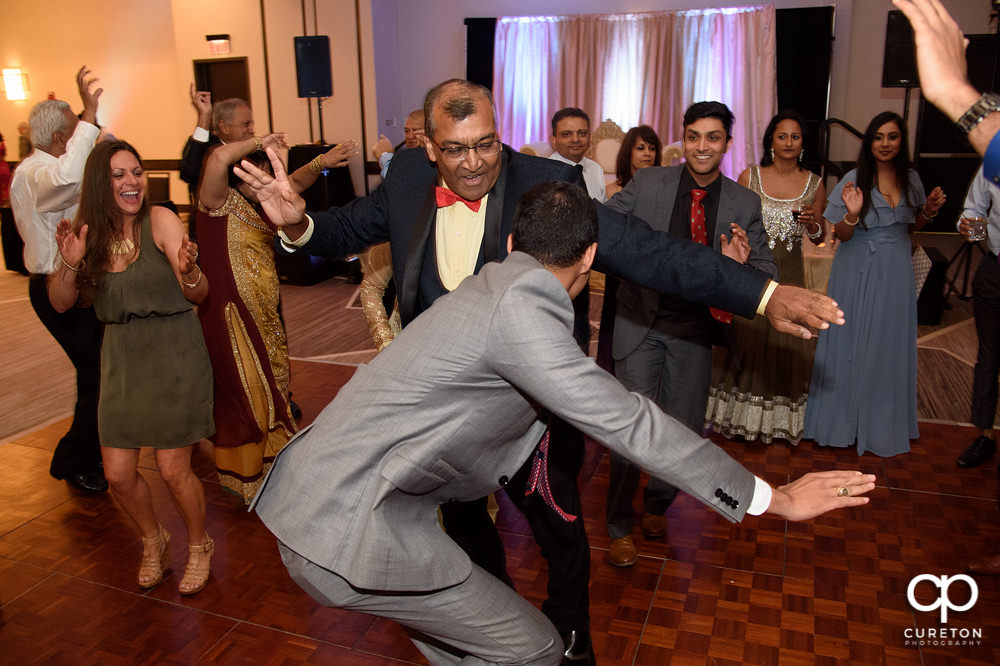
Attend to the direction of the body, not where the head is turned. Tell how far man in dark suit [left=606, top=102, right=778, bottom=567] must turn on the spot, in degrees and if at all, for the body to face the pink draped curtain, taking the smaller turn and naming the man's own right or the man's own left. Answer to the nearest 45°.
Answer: approximately 180°

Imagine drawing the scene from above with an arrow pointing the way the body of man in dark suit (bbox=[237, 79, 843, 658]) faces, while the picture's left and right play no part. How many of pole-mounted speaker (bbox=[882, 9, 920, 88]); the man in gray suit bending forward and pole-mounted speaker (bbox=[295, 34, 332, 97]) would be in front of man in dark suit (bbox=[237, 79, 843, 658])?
1

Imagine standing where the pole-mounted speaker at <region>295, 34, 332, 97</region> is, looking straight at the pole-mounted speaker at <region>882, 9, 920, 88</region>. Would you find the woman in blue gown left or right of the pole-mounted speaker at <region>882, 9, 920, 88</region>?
right

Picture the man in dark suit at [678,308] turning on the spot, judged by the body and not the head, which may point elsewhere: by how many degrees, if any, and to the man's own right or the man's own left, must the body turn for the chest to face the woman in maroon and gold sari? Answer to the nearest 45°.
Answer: approximately 90° to the man's own right

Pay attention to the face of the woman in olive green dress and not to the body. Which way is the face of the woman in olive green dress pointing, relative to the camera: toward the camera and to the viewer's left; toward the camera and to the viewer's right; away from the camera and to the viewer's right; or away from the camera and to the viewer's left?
toward the camera and to the viewer's right

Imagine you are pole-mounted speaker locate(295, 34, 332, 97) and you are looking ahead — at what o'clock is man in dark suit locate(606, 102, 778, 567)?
The man in dark suit is roughly at 11 o'clock from the pole-mounted speaker.

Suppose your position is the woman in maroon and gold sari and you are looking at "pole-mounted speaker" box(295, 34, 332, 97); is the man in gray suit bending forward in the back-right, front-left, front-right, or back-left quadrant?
back-right

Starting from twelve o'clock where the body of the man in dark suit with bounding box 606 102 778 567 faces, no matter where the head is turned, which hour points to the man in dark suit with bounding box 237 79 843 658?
the man in dark suit with bounding box 237 79 843 658 is roughly at 1 o'clock from the man in dark suit with bounding box 606 102 778 567.

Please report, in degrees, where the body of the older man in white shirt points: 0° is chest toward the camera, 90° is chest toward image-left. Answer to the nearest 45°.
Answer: approximately 270°
